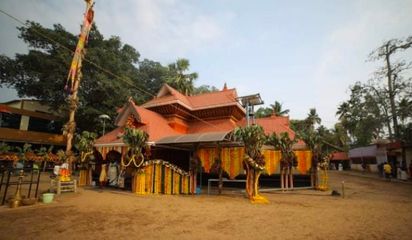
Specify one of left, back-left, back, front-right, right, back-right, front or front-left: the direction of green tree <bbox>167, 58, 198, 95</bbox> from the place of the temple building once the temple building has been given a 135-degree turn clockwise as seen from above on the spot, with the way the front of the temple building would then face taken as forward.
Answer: front

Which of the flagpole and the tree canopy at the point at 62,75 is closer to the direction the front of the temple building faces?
the flagpole

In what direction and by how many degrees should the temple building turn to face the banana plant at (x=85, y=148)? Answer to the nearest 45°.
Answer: approximately 45° to its right

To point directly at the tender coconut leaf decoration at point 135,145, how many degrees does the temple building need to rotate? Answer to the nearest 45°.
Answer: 0° — it already faces it

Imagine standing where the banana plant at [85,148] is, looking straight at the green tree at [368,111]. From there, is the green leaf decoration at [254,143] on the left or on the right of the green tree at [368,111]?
right

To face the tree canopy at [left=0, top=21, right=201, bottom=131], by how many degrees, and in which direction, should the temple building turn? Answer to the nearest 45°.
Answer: approximately 90° to its right

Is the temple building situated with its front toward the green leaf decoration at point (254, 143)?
no

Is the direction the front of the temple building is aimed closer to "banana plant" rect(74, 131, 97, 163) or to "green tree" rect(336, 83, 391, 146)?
the banana plant

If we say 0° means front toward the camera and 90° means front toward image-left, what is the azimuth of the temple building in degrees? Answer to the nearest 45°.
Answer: approximately 45°

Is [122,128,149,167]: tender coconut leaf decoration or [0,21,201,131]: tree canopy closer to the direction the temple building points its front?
the tender coconut leaf decoration

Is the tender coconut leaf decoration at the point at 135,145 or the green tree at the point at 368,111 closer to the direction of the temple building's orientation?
the tender coconut leaf decoration

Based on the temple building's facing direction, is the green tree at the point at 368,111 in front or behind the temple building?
behind
